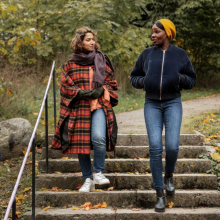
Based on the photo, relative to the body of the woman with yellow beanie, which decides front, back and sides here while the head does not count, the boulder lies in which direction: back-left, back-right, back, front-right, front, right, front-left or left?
back-right

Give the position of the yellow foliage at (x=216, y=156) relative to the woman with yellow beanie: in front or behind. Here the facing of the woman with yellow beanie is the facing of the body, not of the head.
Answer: behind

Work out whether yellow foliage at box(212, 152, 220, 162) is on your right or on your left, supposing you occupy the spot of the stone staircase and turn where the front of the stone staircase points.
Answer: on your left

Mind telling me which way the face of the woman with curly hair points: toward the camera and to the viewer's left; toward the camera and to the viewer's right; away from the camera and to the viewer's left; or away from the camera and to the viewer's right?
toward the camera and to the viewer's right

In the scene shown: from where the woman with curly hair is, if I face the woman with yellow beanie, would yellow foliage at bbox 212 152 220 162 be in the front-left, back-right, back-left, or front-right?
front-left

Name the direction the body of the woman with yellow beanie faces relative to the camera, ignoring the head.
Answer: toward the camera

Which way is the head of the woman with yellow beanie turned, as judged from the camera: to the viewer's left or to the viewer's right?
to the viewer's left

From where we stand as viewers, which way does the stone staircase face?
facing the viewer

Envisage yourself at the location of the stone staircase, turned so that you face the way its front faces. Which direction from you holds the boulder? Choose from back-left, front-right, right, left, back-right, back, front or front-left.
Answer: back-right

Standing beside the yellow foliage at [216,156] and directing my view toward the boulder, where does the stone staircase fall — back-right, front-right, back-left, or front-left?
front-left

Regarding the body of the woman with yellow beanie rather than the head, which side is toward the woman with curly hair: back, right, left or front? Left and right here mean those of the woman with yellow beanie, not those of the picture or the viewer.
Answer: right
